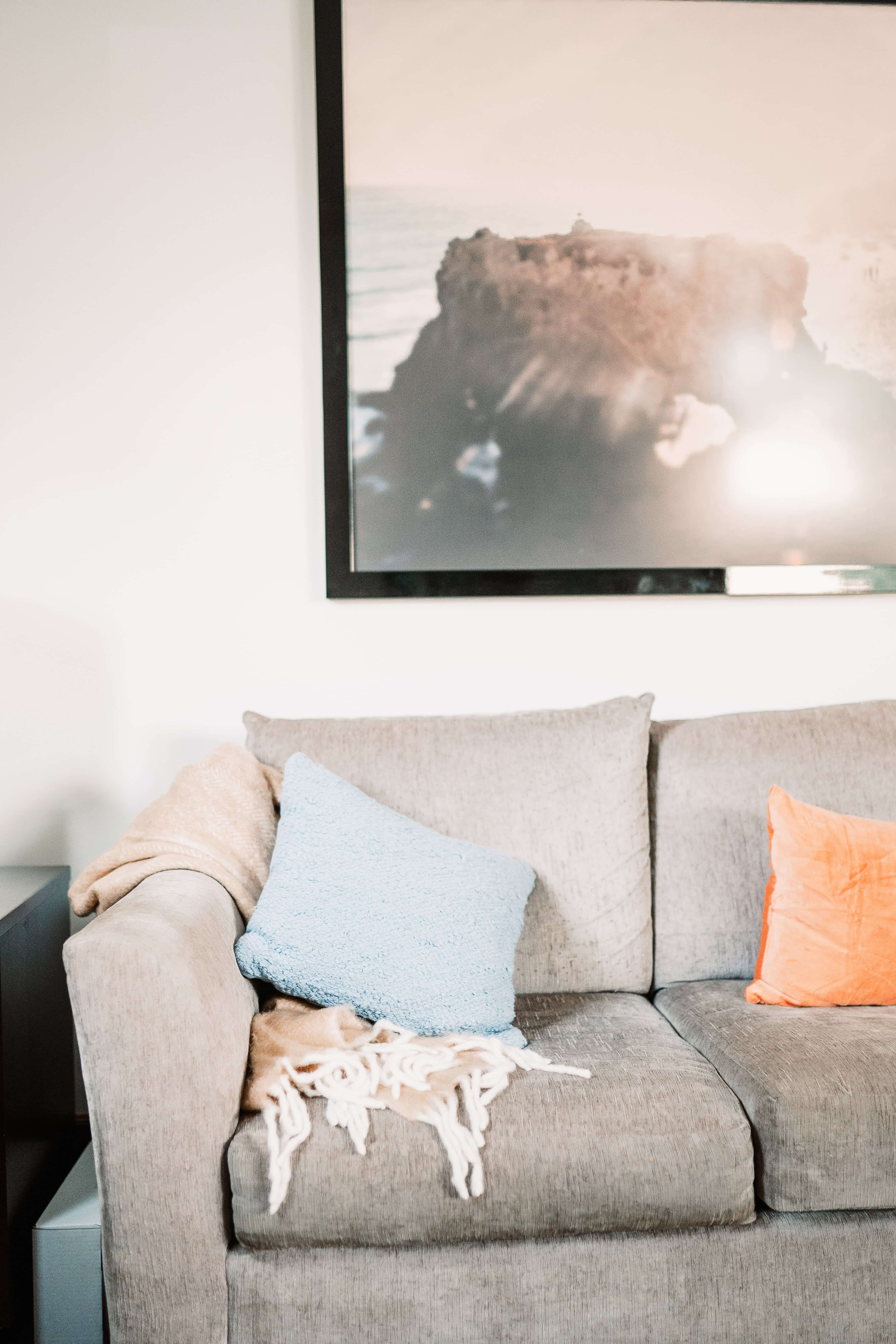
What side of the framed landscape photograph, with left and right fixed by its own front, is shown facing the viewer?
front

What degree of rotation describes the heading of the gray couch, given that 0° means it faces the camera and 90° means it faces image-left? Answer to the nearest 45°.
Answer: approximately 0°

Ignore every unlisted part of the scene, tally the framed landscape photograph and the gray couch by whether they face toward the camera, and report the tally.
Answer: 2

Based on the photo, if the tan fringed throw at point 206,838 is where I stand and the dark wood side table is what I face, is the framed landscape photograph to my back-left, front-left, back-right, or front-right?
back-right
